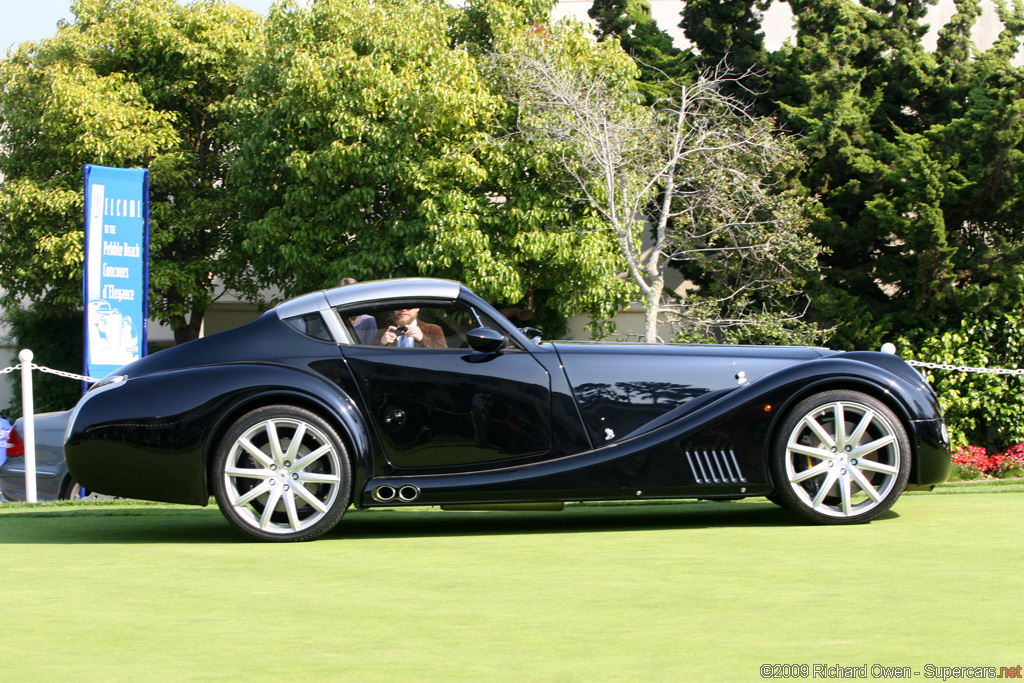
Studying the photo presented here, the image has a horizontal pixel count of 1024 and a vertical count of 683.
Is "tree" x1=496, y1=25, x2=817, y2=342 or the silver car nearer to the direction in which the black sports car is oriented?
the tree

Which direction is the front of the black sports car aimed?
to the viewer's right

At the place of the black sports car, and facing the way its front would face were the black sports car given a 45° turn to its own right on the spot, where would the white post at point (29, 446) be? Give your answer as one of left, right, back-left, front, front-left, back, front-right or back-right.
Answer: back

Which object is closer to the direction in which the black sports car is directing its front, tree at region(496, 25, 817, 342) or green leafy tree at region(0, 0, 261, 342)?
the tree

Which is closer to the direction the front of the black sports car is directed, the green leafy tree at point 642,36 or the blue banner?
the green leafy tree

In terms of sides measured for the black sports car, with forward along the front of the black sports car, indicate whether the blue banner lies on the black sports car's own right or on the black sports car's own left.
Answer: on the black sports car's own left

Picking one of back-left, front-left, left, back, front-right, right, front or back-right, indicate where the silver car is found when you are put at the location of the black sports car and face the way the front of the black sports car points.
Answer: back-left

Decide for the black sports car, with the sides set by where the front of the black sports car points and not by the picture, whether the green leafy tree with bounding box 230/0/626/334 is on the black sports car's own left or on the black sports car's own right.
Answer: on the black sports car's own left

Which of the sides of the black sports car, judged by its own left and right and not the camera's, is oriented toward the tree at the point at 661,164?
left

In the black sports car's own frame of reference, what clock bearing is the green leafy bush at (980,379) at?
The green leafy bush is roughly at 10 o'clock from the black sports car.
